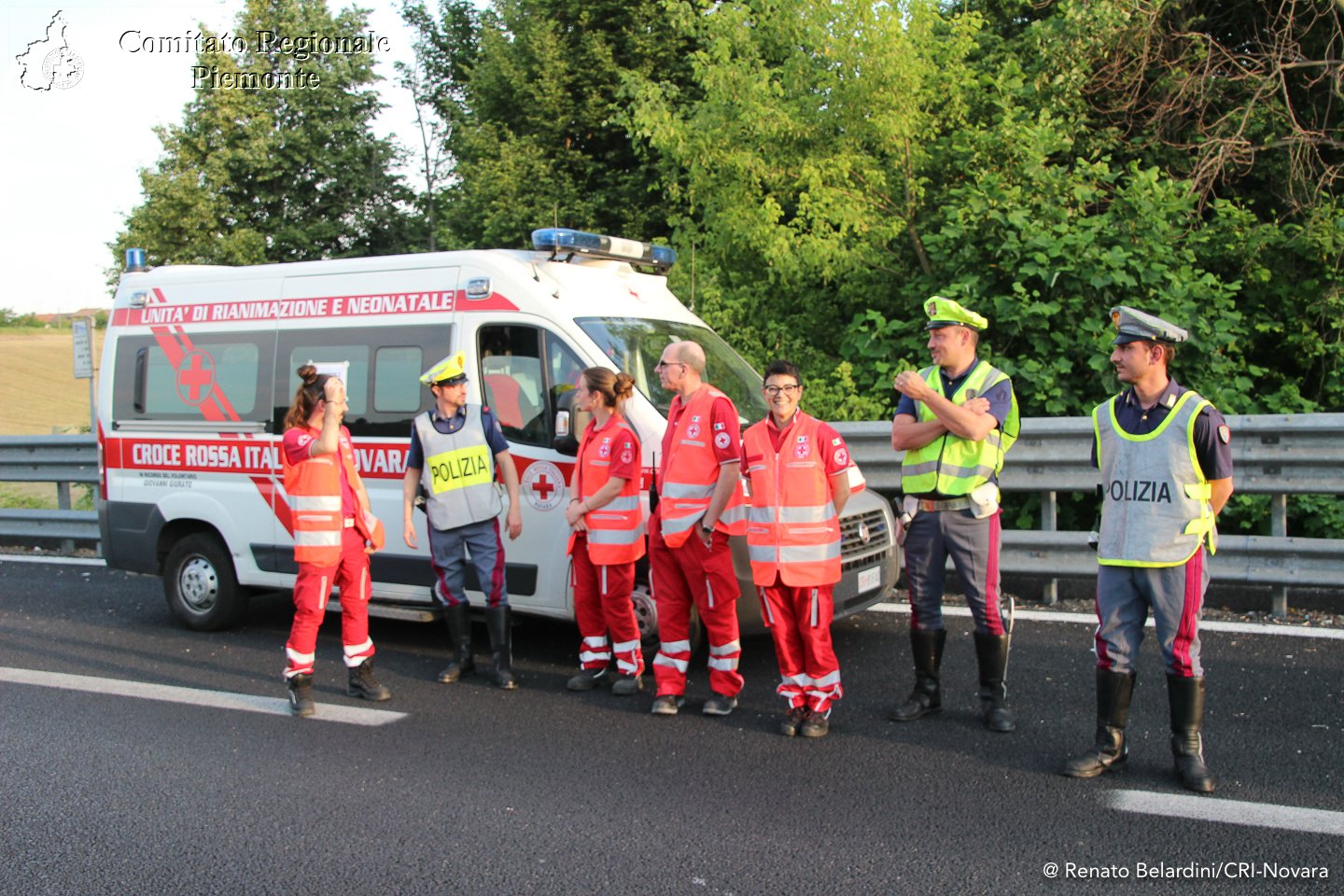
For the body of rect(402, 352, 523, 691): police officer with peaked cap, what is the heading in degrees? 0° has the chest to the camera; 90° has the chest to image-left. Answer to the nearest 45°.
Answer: approximately 0°

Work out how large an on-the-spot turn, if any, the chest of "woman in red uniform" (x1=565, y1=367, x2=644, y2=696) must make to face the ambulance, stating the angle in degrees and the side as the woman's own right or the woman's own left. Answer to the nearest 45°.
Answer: approximately 90° to the woman's own right

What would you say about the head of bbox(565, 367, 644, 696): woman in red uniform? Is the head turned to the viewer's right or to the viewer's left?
to the viewer's left

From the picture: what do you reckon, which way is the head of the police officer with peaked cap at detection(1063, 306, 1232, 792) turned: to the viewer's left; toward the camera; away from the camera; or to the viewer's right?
to the viewer's left

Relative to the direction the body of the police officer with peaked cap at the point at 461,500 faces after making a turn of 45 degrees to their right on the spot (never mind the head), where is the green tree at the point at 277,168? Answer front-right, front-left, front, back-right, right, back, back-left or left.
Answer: back-right

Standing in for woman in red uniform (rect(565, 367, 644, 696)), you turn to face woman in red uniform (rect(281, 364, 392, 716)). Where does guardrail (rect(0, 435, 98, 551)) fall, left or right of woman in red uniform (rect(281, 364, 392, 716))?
right

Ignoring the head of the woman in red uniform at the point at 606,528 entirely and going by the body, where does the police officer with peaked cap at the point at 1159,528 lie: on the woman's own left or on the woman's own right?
on the woman's own left

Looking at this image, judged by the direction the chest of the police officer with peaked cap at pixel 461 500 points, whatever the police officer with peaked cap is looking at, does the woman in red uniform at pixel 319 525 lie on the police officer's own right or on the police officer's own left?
on the police officer's own right
